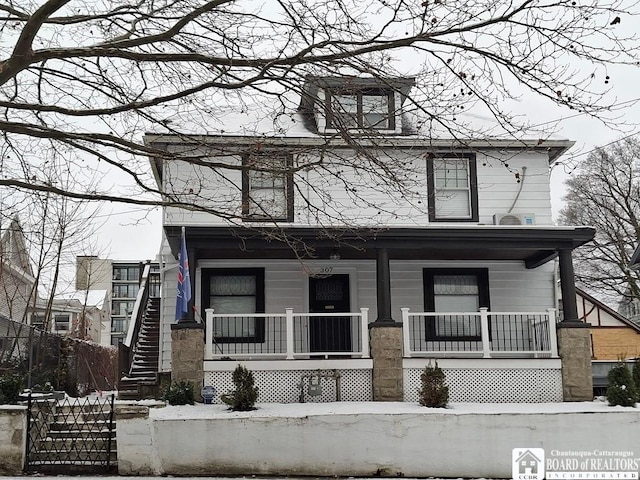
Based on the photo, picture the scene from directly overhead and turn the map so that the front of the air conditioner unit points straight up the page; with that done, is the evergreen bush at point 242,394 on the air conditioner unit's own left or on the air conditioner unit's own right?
on the air conditioner unit's own right

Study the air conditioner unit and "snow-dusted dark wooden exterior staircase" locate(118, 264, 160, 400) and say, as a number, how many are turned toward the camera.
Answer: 2

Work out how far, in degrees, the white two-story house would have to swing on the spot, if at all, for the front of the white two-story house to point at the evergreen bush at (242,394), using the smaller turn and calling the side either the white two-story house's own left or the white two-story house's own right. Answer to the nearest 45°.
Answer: approximately 45° to the white two-story house's own right

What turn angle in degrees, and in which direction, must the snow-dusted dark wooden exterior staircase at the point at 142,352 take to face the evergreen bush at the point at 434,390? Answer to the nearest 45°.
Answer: approximately 45° to its left

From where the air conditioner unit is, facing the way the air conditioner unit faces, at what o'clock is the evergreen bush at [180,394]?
The evergreen bush is roughly at 2 o'clock from the air conditioner unit.

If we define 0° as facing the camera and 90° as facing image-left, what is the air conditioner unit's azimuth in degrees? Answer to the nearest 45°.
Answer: approximately 0°

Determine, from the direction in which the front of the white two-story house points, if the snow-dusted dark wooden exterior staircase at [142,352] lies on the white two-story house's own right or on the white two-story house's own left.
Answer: on the white two-story house's own right

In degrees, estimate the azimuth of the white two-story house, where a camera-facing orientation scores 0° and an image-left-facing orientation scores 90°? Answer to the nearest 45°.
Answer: approximately 0°

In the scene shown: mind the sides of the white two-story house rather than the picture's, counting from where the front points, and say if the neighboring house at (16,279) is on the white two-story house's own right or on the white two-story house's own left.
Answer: on the white two-story house's own right

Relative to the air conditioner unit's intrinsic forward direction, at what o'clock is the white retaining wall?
The white retaining wall is roughly at 1 o'clock from the air conditioner unit.

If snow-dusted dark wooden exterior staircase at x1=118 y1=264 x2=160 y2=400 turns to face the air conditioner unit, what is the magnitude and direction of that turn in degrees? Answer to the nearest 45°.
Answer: approximately 90° to its left

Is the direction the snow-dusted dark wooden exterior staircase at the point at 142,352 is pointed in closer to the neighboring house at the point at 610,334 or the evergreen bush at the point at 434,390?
the evergreen bush
